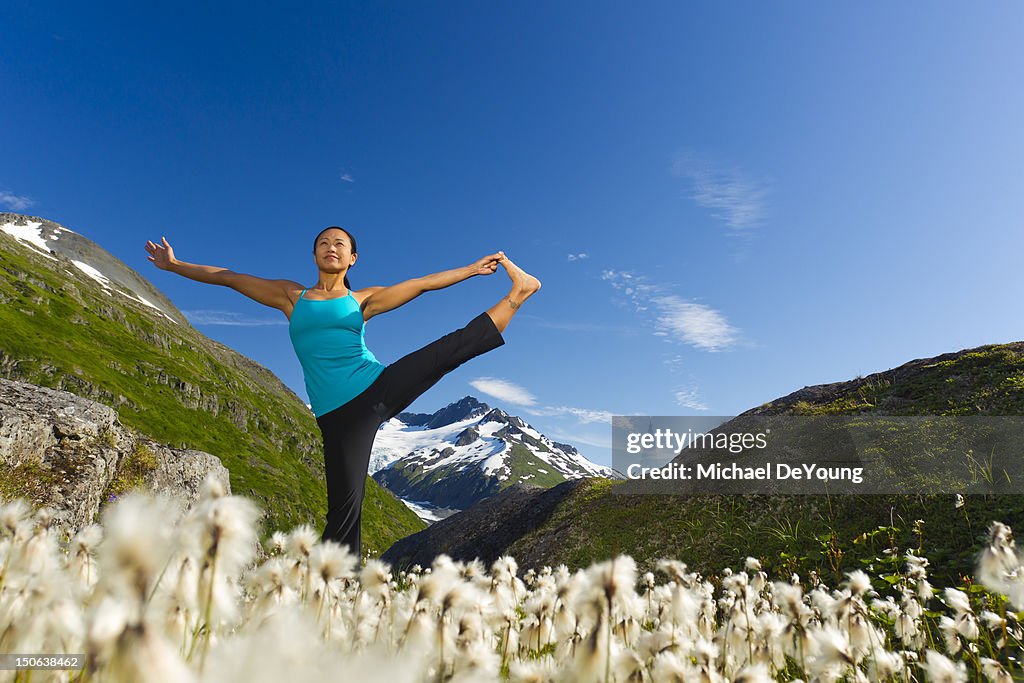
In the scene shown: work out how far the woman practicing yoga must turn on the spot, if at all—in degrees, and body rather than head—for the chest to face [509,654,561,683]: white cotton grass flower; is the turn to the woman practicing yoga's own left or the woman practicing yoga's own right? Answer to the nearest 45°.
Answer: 0° — they already face it

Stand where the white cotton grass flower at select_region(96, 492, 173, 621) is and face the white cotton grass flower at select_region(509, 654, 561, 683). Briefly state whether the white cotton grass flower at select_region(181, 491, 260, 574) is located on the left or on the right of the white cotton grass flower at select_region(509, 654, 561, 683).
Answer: left

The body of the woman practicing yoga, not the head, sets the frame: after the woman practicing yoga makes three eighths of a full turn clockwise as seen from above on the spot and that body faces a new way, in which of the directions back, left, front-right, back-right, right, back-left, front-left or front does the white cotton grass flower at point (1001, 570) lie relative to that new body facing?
back

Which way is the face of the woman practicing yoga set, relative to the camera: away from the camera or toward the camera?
toward the camera

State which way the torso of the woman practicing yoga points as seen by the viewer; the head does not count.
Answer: toward the camera

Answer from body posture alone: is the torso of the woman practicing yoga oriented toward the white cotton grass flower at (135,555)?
yes

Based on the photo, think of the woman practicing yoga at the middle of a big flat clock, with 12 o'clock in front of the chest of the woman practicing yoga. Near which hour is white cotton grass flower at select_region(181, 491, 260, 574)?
The white cotton grass flower is roughly at 12 o'clock from the woman practicing yoga.

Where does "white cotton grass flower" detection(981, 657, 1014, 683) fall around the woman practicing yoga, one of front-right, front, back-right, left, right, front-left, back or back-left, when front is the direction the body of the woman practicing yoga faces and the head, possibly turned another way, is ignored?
front-left

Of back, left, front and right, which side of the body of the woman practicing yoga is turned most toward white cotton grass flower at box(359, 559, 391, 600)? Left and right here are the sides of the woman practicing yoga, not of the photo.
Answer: front
